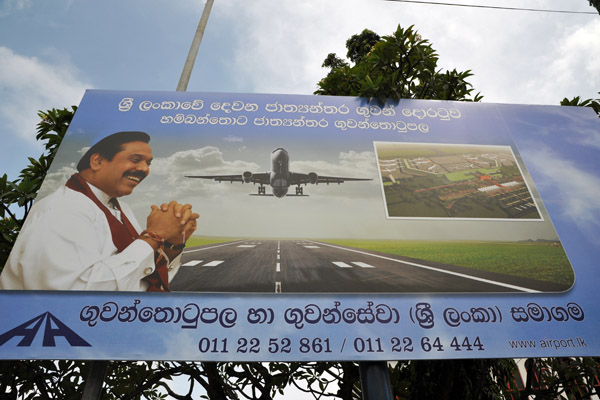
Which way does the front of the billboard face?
toward the camera
